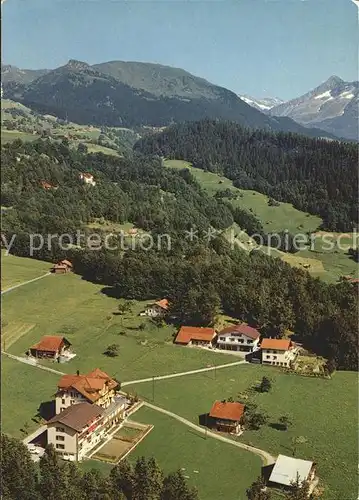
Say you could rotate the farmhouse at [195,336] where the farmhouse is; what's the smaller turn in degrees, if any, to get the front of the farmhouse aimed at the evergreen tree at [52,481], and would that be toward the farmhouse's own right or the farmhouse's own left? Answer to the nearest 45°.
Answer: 0° — it already faces it

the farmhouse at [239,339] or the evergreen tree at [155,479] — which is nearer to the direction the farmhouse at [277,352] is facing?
the evergreen tree

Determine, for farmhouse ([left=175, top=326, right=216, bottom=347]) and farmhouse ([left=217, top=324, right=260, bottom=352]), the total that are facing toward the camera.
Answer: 2

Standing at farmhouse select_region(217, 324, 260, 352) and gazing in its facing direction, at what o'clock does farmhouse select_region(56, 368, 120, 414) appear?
farmhouse select_region(56, 368, 120, 414) is roughly at 1 o'clock from farmhouse select_region(217, 324, 260, 352).

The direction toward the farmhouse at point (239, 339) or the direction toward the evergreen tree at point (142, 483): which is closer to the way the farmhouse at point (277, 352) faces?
the evergreen tree

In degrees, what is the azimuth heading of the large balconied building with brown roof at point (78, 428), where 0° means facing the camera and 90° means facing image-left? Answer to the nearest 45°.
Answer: approximately 315°

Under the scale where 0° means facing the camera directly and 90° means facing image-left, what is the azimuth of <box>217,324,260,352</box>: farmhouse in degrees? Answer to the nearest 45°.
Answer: approximately 0°

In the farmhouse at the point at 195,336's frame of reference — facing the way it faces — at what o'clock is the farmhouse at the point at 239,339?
the farmhouse at the point at 239,339 is roughly at 9 o'clock from the farmhouse at the point at 195,336.

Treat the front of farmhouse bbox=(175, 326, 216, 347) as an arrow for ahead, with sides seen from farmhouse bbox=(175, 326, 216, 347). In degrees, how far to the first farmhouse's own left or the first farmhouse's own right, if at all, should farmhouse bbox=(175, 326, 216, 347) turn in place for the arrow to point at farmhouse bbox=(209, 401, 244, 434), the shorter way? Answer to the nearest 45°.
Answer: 0° — it already faces it

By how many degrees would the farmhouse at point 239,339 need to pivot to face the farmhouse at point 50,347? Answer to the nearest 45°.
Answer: approximately 45° to its right
